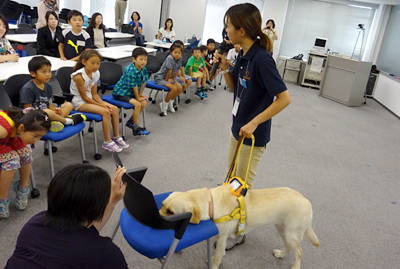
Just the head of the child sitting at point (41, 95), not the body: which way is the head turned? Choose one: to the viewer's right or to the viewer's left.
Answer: to the viewer's right

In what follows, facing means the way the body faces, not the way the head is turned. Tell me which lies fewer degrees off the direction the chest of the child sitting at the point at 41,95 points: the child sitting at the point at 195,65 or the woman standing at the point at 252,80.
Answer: the woman standing

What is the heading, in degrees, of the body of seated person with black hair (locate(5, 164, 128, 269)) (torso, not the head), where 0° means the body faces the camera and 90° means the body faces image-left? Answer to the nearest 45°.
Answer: approximately 225°

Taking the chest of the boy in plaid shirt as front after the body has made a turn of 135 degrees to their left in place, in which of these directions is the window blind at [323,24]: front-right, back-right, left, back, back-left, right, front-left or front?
front-right

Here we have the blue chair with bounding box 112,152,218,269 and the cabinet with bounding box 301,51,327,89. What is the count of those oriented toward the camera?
1

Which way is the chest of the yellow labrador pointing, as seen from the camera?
to the viewer's left

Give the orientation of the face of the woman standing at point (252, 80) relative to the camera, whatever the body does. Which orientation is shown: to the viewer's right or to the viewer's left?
to the viewer's left

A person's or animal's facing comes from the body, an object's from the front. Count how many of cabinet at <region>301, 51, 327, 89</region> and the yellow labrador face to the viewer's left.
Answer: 1

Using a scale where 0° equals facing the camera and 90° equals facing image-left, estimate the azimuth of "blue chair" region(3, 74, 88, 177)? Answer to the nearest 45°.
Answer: approximately 315°

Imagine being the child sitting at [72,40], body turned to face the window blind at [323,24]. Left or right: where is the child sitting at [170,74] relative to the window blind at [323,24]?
right
